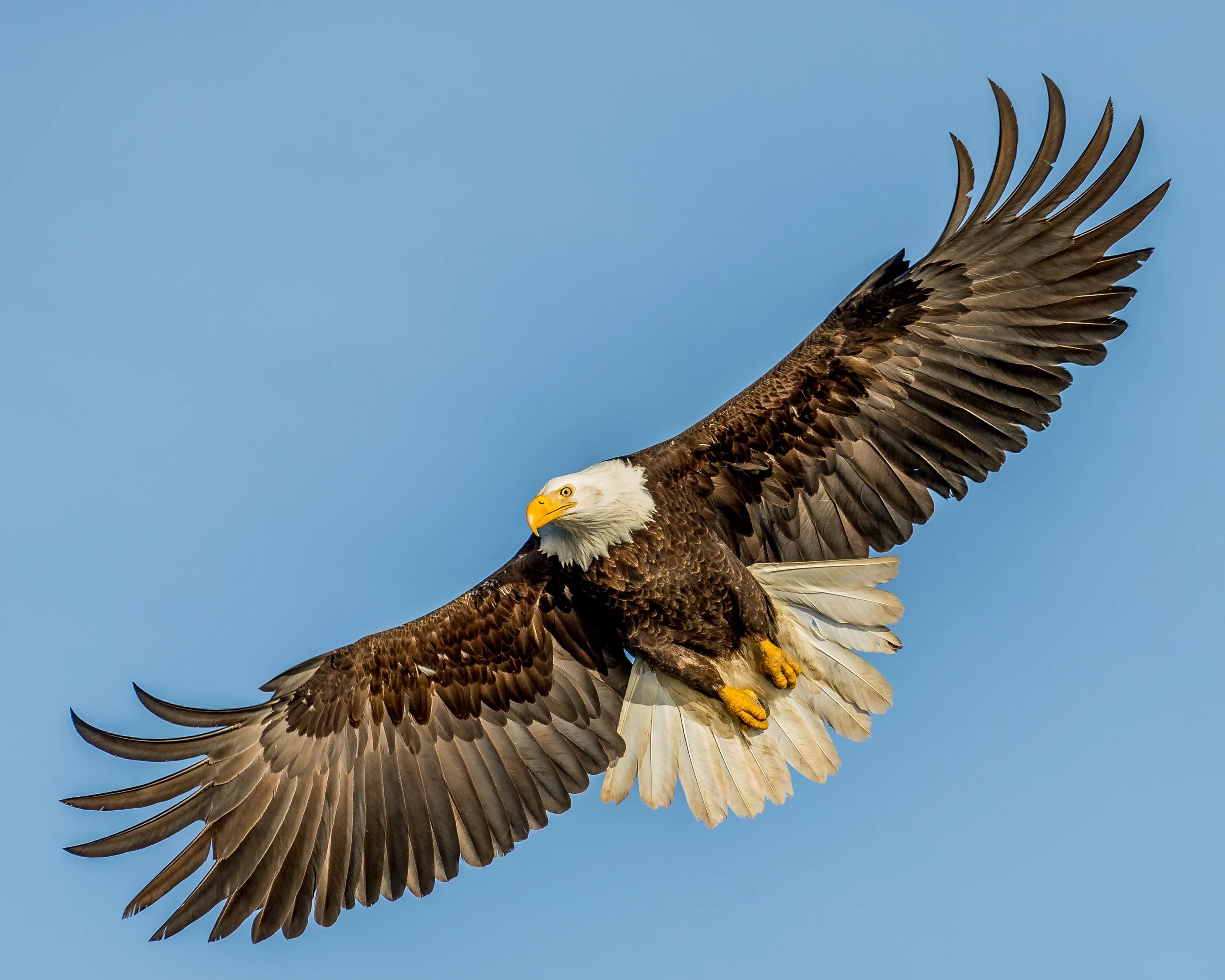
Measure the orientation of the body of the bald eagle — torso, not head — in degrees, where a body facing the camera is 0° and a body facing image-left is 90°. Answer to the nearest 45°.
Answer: approximately 45°
